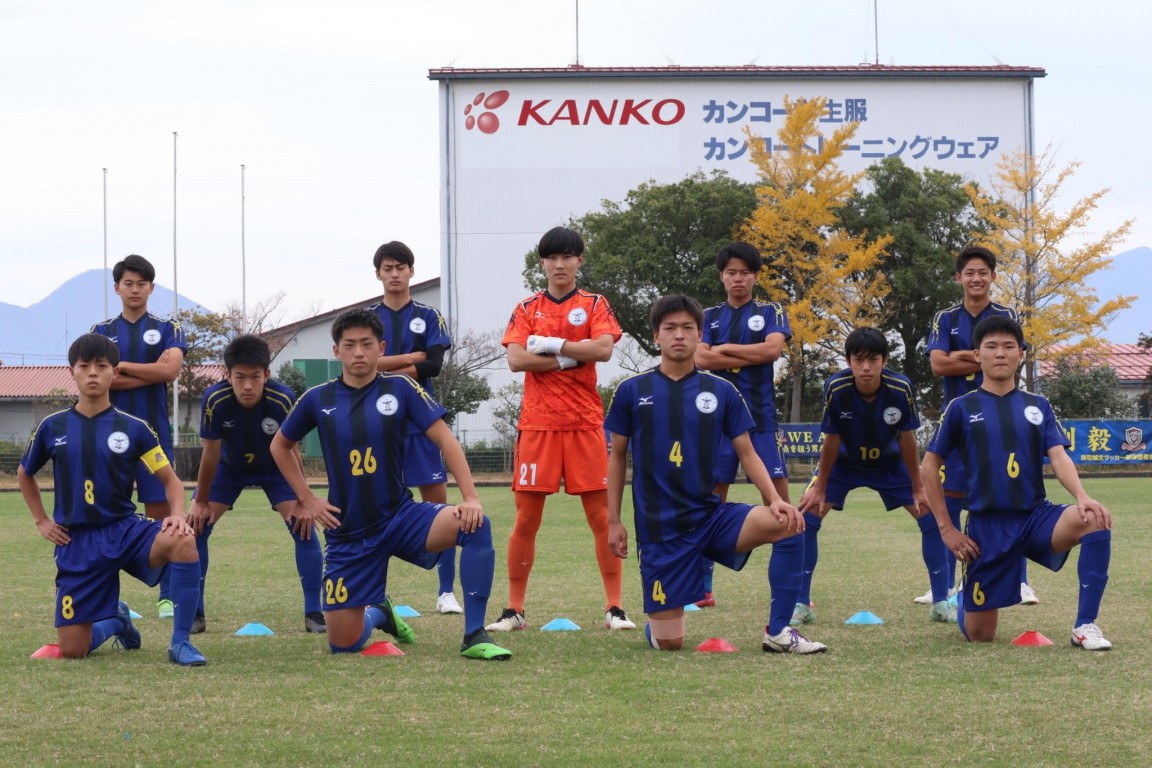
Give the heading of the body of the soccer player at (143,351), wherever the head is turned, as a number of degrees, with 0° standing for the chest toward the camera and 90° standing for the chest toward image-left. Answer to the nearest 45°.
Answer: approximately 0°

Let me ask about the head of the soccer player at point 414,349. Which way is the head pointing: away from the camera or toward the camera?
toward the camera

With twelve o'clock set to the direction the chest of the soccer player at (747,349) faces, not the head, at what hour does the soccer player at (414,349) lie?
the soccer player at (414,349) is roughly at 3 o'clock from the soccer player at (747,349).

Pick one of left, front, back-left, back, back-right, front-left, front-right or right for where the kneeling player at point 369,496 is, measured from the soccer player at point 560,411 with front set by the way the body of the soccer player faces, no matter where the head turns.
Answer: front-right

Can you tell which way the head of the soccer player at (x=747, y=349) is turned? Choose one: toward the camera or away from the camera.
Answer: toward the camera

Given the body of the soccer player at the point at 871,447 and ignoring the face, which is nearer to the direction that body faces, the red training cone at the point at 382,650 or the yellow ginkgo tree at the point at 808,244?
the red training cone

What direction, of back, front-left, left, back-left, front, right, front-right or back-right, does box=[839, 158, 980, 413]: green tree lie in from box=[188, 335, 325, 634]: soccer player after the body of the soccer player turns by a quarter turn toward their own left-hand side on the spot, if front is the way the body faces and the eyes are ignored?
front-left

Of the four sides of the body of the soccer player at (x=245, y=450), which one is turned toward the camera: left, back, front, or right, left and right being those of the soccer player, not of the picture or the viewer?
front

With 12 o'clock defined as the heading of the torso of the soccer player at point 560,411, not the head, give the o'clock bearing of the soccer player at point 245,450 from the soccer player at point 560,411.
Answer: the soccer player at point 245,450 is roughly at 3 o'clock from the soccer player at point 560,411.

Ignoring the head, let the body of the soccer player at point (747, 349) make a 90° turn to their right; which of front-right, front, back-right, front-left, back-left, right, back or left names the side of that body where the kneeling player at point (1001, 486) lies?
back-left

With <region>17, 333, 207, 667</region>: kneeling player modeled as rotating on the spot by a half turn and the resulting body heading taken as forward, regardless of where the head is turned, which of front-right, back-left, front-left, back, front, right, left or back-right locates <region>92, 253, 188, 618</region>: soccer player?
front

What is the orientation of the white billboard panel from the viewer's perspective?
toward the camera

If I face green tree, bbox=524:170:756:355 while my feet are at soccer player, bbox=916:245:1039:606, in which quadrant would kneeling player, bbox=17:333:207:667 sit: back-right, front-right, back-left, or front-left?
back-left

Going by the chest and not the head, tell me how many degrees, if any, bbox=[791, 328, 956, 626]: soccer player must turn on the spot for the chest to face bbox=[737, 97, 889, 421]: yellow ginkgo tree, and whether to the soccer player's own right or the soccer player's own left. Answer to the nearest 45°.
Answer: approximately 180°

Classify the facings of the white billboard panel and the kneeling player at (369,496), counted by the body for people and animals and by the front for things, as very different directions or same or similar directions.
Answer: same or similar directions

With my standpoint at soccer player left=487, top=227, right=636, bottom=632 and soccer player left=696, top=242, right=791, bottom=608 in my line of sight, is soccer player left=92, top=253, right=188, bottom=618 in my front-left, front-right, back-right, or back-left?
back-left

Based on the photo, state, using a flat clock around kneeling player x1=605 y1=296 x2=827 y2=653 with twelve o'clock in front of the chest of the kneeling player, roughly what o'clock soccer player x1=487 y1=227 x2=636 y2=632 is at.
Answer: The soccer player is roughly at 5 o'clock from the kneeling player.

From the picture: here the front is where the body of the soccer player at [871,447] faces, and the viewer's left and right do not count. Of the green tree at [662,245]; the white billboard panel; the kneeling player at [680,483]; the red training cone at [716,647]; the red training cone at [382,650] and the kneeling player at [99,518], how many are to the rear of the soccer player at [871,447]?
2
